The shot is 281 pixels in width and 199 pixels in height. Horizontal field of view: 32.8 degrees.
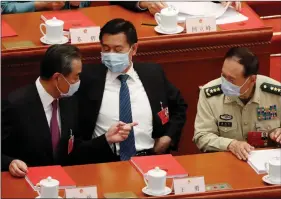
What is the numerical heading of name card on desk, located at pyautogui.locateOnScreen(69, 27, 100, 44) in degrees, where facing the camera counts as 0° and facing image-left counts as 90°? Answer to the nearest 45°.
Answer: approximately 0°

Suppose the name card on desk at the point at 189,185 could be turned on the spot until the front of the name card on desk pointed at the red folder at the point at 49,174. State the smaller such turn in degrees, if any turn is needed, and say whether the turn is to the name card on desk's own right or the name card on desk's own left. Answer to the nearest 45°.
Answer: approximately 90° to the name card on desk's own right

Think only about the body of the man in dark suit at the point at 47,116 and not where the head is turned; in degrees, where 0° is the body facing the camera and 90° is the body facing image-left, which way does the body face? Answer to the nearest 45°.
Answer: approximately 315°

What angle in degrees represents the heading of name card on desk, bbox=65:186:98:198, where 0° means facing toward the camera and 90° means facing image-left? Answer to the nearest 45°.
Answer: approximately 0°
